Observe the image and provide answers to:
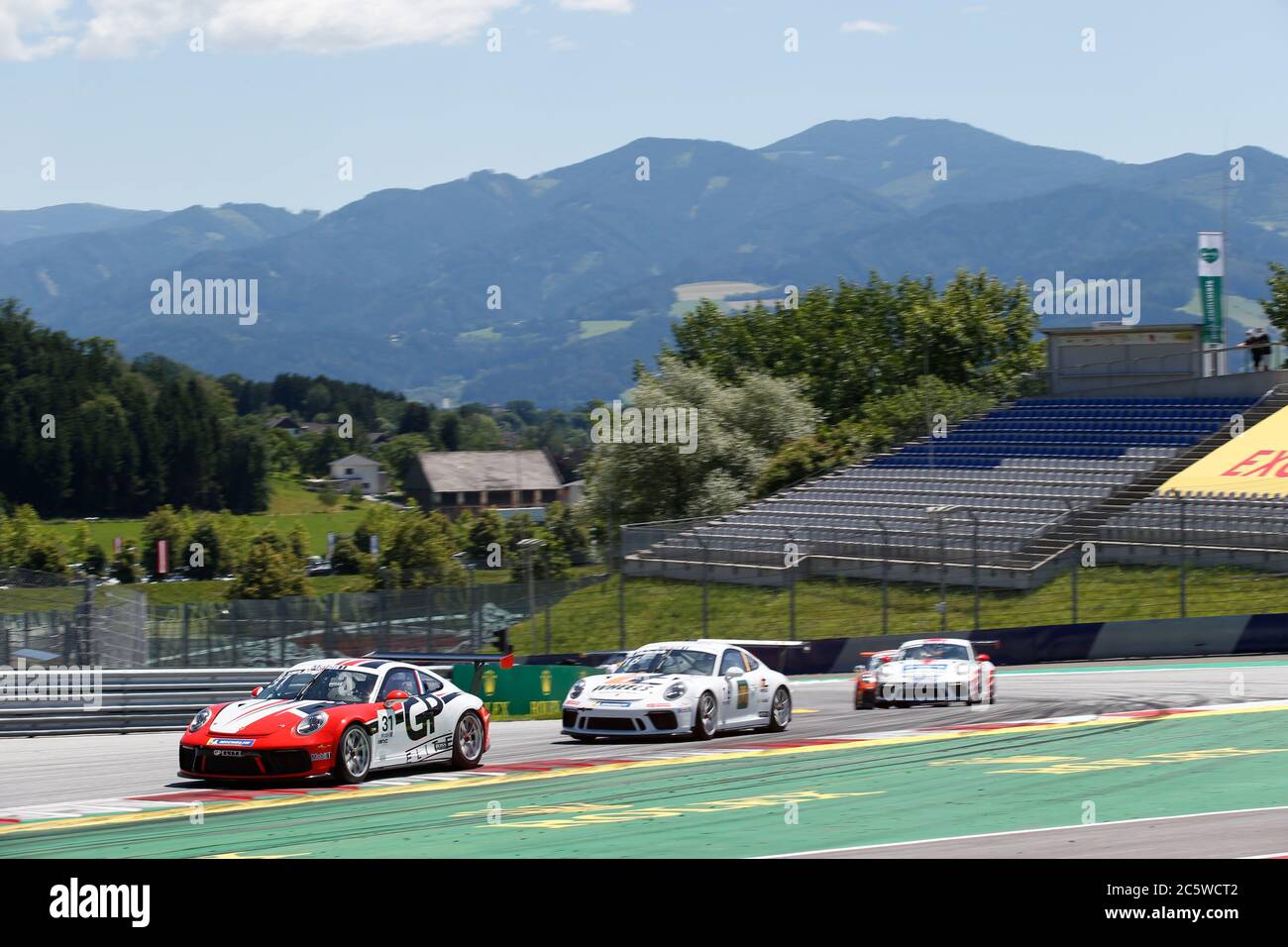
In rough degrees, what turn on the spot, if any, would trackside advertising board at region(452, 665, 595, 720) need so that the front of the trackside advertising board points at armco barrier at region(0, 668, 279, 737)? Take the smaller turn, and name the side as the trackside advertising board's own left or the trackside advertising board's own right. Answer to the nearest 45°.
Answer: approximately 45° to the trackside advertising board's own right

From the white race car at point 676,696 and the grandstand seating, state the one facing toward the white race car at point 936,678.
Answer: the grandstand seating

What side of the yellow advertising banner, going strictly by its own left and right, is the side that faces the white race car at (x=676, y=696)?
front

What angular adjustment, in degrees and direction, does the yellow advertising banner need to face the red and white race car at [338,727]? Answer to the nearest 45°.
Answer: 0° — it already faces it

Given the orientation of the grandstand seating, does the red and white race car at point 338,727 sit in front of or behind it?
in front

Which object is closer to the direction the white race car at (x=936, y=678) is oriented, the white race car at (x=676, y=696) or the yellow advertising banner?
the white race car

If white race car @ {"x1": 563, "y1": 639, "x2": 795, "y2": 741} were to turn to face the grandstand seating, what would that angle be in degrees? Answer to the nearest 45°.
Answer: approximately 135° to its right

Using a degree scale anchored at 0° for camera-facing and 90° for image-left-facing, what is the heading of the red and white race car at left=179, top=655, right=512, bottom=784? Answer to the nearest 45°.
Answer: approximately 45°

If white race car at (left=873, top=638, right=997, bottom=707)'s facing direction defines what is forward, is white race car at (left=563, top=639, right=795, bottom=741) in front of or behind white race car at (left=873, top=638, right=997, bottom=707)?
in front

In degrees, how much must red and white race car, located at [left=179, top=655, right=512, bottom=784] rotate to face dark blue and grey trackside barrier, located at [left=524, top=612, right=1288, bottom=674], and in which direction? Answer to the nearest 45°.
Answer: approximately 180°

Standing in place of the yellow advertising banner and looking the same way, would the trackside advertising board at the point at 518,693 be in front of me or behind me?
in front
